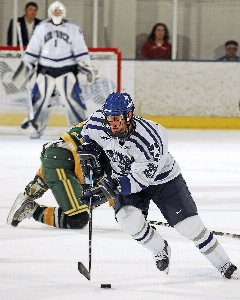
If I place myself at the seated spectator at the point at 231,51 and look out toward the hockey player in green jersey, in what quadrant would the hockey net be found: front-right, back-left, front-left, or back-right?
front-right

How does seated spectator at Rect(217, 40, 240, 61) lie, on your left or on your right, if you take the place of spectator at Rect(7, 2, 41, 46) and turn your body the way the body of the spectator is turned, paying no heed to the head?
on your left

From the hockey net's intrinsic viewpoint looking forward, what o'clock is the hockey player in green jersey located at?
The hockey player in green jersey is roughly at 12 o'clock from the hockey net.

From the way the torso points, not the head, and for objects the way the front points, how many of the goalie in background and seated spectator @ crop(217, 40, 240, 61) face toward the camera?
2

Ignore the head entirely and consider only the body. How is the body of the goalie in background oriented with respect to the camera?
toward the camera

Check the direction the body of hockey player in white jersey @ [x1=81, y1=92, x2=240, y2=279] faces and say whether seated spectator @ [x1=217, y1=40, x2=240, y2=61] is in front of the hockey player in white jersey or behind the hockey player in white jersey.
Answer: behind

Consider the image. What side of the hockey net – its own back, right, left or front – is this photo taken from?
front

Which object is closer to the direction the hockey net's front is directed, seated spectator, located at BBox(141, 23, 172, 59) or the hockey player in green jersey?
the hockey player in green jersey

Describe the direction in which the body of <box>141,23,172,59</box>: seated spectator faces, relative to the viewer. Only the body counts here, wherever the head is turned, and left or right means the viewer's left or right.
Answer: facing the viewer

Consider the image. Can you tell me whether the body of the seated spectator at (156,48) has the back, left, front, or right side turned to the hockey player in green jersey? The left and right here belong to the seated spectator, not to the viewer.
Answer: front
